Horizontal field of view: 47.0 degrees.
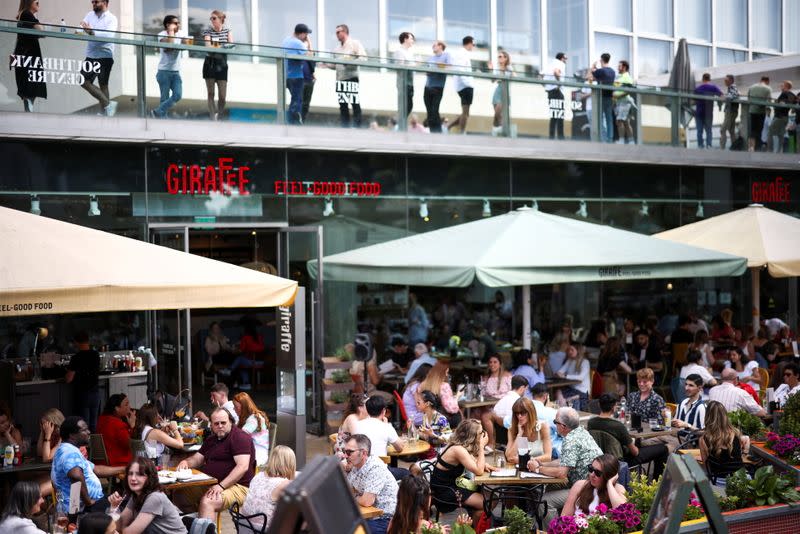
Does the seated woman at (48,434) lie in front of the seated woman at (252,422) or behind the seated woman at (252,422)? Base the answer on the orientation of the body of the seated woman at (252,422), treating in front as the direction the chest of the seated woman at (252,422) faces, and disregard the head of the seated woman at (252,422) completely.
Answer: in front

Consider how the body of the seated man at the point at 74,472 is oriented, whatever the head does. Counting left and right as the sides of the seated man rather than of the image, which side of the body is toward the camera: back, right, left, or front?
right

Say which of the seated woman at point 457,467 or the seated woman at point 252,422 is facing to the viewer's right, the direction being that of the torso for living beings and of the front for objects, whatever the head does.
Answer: the seated woman at point 457,467

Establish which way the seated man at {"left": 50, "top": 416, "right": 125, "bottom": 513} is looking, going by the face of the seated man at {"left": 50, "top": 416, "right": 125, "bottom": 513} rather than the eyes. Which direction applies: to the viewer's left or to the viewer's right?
to the viewer's right

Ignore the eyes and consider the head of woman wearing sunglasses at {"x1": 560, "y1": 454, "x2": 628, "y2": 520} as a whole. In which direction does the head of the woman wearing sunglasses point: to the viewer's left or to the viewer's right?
to the viewer's left

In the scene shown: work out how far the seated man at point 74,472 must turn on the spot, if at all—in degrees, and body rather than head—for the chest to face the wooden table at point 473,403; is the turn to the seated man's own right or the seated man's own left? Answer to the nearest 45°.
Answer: approximately 45° to the seated man's own left

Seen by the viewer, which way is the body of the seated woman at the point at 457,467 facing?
to the viewer's right

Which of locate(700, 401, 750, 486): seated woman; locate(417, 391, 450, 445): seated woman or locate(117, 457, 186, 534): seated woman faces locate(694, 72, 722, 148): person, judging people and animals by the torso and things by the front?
locate(700, 401, 750, 486): seated woman

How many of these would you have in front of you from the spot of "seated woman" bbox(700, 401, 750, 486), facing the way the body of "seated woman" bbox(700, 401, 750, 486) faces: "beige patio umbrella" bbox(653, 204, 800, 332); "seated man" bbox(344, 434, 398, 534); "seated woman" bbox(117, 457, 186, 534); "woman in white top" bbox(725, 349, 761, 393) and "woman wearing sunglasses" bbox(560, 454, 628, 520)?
2

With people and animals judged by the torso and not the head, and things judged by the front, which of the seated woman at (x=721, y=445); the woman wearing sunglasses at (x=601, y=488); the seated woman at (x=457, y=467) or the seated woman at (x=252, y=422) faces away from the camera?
the seated woman at (x=721, y=445)

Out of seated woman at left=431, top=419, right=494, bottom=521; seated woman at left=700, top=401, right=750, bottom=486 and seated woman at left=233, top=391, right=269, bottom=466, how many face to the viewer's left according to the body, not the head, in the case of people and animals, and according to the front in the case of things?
1

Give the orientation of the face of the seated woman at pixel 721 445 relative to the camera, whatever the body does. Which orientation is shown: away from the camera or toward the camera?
away from the camera

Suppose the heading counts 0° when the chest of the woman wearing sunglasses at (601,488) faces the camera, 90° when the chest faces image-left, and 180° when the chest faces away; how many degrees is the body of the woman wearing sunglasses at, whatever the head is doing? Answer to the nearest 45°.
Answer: approximately 45°

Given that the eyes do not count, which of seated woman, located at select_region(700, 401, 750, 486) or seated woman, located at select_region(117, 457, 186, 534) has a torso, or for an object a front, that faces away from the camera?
seated woman, located at select_region(700, 401, 750, 486)

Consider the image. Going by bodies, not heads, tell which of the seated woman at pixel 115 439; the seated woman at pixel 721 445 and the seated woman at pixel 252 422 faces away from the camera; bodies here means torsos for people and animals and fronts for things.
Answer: the seated woman at pixel 721 445

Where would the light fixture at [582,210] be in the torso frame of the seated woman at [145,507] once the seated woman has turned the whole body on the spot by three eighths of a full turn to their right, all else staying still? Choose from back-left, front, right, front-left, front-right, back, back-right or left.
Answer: front-right

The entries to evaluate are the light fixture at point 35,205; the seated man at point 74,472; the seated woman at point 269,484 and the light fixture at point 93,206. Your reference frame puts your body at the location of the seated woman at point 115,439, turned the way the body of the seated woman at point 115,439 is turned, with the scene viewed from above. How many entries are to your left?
2

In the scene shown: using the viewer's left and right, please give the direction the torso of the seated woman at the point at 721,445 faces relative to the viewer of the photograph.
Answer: facing away from the viewer
